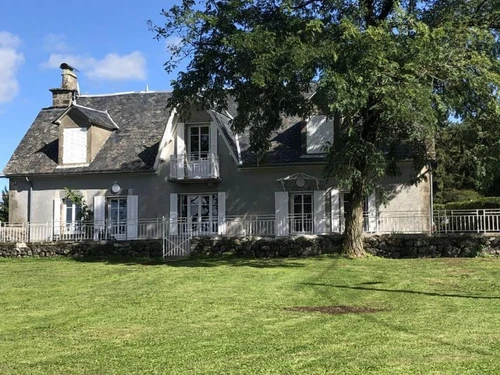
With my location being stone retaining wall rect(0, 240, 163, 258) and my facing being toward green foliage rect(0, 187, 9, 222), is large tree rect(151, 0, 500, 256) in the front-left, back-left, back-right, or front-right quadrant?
back-right

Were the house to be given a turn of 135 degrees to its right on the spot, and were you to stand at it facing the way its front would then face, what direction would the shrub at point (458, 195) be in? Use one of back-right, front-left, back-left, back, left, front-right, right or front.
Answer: right

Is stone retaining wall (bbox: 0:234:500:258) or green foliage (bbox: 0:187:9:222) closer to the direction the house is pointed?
the stone retaining wall

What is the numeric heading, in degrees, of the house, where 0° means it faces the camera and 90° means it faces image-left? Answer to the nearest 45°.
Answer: approximately 0°

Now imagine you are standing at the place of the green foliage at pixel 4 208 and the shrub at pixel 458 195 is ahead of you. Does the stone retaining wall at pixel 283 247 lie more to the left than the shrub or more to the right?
right

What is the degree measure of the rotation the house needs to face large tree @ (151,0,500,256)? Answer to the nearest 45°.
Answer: approximately 45° to its left

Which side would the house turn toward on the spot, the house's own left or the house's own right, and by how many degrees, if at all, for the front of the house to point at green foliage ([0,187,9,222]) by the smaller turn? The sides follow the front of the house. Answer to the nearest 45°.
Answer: approximately 135° to the house's own right
